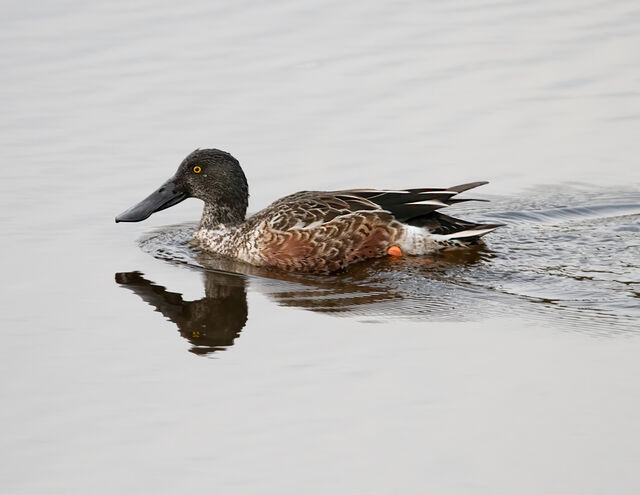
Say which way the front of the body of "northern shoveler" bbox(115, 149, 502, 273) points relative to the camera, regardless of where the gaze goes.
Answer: to the viewer's left
